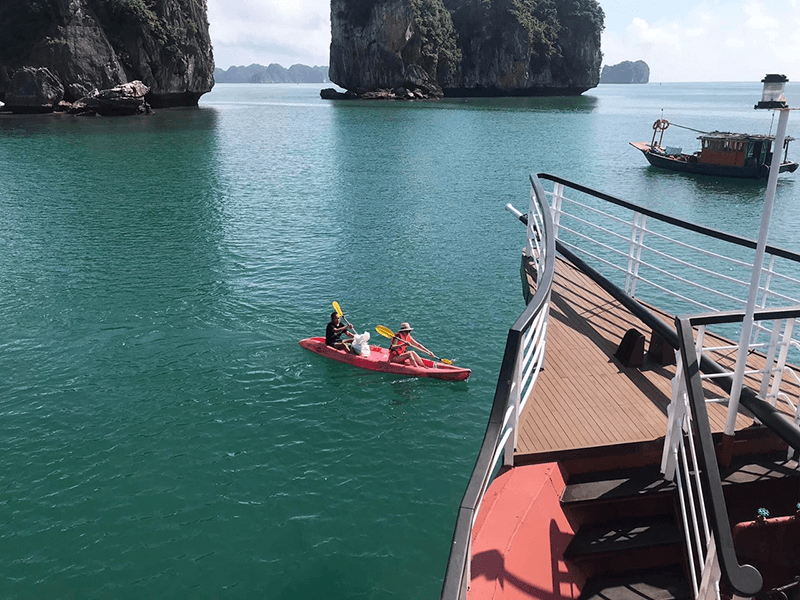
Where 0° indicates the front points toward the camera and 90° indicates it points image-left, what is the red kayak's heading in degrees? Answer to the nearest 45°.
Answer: approximately 315°

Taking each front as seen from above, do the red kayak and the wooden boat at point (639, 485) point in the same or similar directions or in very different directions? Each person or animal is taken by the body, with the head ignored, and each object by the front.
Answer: very different directions

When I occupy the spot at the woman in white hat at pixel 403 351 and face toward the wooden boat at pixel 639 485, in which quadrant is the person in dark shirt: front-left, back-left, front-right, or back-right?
back-right

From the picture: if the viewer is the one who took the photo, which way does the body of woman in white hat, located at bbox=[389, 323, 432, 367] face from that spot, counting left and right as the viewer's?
facing the viewer and to the right of the viewer

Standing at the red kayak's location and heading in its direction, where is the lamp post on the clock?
The lamp post is roughly at 1 o'clock from the red kayak.

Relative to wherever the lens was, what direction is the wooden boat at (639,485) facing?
facing away from the viewer and to the left of the viewer

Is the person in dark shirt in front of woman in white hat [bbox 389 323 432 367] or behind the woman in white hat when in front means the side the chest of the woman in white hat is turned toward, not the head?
behind

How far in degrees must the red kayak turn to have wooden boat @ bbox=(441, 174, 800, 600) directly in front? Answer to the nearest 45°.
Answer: approximately 45° to its right

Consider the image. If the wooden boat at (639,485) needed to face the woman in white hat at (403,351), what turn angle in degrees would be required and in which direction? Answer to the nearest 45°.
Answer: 0° — it already faces them
